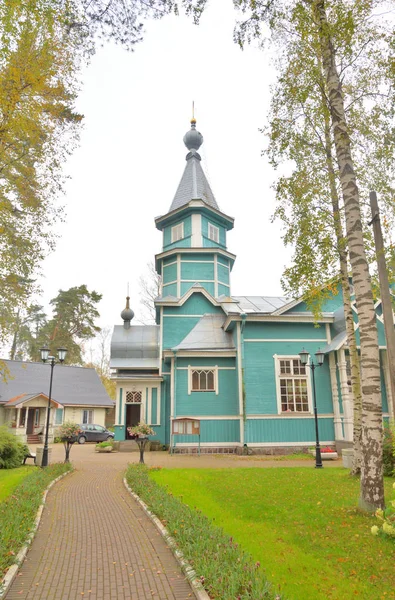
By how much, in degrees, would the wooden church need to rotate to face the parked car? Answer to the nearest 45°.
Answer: approximately 45° to its right

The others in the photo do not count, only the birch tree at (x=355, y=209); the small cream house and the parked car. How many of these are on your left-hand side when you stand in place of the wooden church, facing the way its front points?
1

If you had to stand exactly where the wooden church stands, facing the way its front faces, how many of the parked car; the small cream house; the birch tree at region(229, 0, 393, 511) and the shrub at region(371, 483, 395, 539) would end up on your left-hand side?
2

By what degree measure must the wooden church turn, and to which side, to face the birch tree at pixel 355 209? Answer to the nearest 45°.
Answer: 0° — it already faces it

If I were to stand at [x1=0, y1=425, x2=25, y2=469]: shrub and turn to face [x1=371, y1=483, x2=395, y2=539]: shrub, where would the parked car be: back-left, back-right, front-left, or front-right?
back-left

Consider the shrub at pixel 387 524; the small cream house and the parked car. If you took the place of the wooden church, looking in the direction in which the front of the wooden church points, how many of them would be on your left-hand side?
1

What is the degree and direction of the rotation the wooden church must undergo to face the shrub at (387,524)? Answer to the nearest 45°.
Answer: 0° — it already faces it
